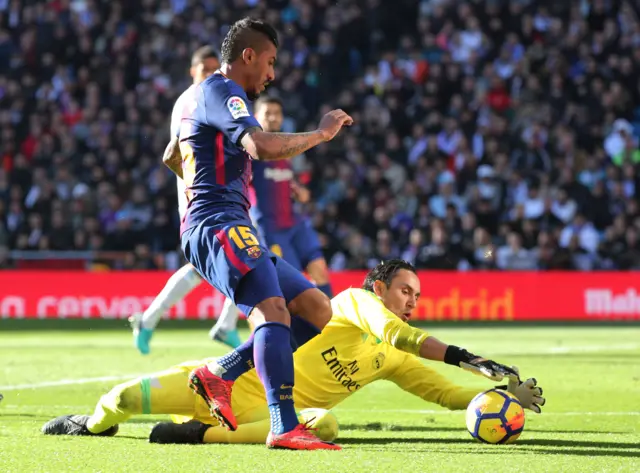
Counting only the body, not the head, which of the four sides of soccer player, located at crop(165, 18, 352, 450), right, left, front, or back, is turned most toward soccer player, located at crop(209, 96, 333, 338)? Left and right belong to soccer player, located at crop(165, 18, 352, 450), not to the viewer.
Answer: left

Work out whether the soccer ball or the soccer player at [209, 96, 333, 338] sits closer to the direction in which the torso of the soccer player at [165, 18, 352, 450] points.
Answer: the soccer ball

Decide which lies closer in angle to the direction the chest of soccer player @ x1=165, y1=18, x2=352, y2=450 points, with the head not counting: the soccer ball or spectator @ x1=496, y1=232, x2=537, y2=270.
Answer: the soccer ball

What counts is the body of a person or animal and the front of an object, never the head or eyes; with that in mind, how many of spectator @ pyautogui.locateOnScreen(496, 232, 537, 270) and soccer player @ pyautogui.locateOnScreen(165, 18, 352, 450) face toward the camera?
1

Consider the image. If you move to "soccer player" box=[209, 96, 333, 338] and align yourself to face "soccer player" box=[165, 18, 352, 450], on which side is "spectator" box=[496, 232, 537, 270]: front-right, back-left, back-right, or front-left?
back-left

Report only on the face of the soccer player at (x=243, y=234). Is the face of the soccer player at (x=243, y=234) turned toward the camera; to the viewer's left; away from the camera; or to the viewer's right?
to the viewer's right

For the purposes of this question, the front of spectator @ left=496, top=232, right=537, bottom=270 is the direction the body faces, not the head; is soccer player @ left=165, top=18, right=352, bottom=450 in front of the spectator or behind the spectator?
in front

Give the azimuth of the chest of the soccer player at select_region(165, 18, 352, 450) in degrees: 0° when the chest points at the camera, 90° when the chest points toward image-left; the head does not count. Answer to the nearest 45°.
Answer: approximately 270°

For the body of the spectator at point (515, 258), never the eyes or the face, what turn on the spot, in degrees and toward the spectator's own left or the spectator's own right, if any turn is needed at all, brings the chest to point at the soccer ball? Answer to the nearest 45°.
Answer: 0° — they already face it

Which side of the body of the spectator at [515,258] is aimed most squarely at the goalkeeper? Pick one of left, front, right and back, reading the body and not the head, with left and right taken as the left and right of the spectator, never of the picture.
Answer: front

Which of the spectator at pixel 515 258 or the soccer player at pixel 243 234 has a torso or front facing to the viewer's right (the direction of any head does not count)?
the soccer player

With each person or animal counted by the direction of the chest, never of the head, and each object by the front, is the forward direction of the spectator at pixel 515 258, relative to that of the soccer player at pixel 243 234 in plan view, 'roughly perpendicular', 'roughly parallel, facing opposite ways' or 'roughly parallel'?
roughly perpendicular
